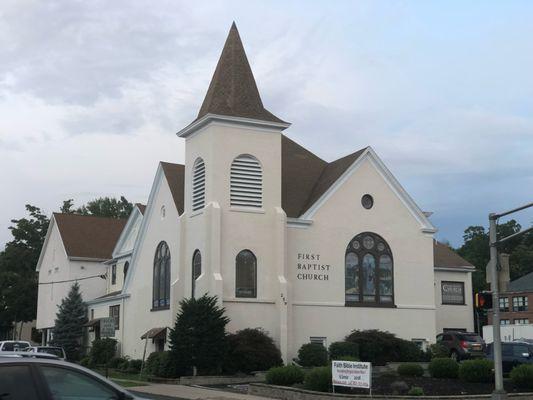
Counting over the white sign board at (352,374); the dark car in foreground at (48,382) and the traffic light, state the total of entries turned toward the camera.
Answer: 2

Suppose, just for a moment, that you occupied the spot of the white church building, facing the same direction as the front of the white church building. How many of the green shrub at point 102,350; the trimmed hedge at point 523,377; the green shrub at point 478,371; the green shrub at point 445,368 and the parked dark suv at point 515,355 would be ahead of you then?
4

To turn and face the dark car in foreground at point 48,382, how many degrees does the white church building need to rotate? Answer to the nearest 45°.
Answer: approximately 45° to its right

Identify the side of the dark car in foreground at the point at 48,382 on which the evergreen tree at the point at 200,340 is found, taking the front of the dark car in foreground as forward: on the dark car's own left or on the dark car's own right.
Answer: on the dark car's own left

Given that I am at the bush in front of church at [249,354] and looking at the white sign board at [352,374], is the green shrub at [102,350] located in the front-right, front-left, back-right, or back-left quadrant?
back-right

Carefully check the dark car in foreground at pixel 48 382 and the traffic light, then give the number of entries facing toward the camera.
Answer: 1

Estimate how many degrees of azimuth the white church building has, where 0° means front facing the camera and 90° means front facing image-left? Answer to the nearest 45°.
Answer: approximately 315°

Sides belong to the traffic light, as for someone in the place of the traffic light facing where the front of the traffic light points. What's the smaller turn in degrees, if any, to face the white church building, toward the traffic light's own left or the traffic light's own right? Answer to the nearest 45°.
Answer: approximately 135° to the traffic light's own right

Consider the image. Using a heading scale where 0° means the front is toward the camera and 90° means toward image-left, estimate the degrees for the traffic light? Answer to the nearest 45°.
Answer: approximately 0°

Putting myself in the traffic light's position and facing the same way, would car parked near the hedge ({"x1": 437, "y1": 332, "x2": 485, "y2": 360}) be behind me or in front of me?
behind

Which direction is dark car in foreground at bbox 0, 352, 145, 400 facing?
to the viewer's right
